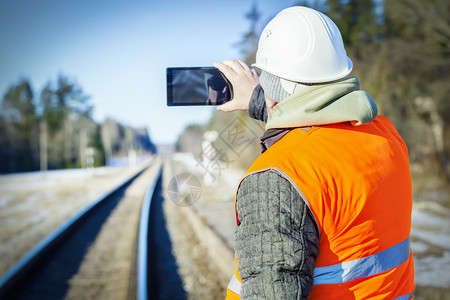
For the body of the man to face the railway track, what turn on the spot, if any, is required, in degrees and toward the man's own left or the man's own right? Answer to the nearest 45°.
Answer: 0° — they already face it

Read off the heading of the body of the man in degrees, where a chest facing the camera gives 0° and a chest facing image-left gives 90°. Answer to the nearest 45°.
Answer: approximately 135°

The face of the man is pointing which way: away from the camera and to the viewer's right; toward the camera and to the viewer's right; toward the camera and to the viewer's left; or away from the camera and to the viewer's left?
away from the camera and to the viewer's left
